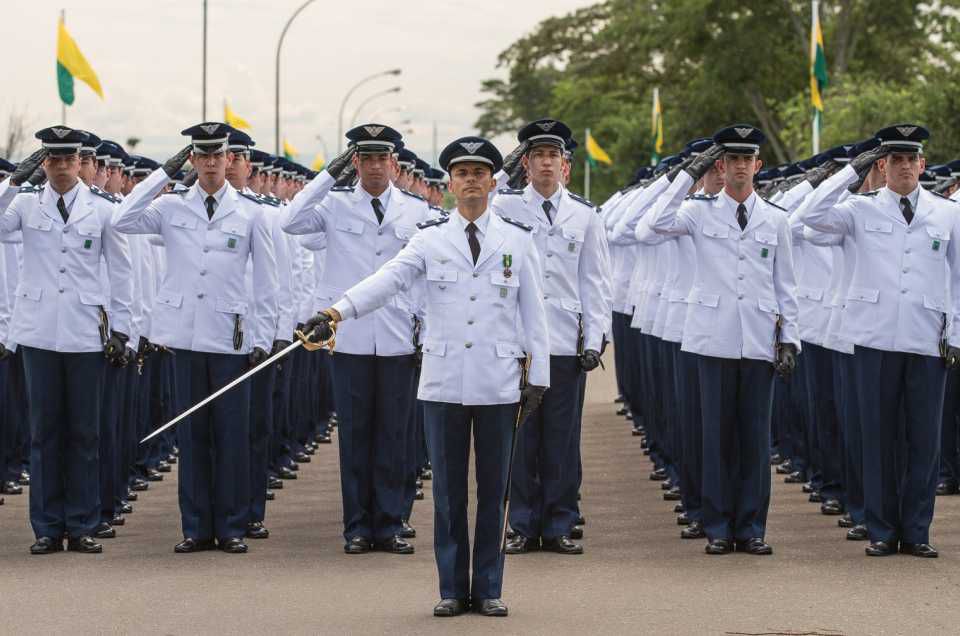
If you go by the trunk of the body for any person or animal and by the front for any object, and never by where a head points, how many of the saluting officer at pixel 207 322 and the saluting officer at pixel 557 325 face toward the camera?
2

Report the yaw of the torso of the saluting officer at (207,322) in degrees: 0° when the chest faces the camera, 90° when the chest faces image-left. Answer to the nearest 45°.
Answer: approximately 0°

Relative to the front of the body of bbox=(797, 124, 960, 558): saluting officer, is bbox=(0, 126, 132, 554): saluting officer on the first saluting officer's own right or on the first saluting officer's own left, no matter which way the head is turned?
on the first saluting officer's own right
